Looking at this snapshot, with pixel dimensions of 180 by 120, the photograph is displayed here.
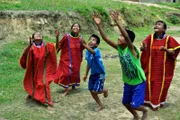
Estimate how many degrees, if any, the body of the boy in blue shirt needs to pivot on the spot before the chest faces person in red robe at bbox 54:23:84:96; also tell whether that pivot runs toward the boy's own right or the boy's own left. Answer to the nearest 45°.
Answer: approximately 90° to the boy's own right

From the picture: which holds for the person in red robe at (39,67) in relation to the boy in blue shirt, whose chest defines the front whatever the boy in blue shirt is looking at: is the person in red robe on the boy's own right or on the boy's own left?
on the boy's own right

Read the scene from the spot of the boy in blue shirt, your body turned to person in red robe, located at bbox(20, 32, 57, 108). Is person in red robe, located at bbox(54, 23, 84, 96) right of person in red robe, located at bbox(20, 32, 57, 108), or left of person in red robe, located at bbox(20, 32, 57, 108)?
right

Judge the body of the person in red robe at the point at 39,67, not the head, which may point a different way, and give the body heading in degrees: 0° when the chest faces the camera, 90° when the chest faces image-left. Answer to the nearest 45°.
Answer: approximately 0°

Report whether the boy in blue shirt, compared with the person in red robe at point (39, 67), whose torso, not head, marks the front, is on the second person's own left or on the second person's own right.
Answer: on the second person's own left

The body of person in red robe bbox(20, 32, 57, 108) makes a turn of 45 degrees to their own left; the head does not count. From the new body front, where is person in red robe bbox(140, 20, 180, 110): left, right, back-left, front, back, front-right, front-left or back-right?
front-left
